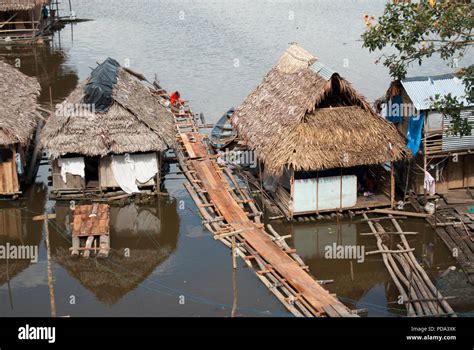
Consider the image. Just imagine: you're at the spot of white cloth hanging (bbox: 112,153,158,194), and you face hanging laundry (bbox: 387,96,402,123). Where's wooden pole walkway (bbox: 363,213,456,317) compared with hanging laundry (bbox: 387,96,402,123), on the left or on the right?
right

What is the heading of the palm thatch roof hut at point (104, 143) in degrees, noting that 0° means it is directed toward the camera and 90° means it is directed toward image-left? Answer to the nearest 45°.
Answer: approximately 0°

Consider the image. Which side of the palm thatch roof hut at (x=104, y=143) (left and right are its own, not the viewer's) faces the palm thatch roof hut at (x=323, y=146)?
left

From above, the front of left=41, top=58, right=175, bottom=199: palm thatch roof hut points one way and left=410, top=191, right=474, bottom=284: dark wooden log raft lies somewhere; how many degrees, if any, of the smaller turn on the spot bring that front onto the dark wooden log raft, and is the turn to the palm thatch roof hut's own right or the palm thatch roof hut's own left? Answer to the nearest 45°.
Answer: approximately 90° to the palm thatch roof hut's own left

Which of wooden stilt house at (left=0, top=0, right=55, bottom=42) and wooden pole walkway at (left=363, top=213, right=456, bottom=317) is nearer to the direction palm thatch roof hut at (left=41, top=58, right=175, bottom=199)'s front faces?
the wooden pole walkway

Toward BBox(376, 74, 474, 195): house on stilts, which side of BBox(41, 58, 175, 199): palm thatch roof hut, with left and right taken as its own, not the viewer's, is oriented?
left

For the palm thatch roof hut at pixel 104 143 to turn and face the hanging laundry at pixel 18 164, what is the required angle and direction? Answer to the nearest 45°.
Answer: approximately 90° to its right

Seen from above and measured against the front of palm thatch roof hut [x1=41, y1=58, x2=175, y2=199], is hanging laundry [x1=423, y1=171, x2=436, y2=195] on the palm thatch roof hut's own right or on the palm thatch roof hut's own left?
on the palm thatch roof hut's own left

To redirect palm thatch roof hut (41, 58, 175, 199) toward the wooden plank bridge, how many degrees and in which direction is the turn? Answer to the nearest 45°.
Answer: approximately 45° to its left

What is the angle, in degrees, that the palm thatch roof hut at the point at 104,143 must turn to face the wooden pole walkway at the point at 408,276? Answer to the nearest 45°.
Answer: approximately 45° to its left
